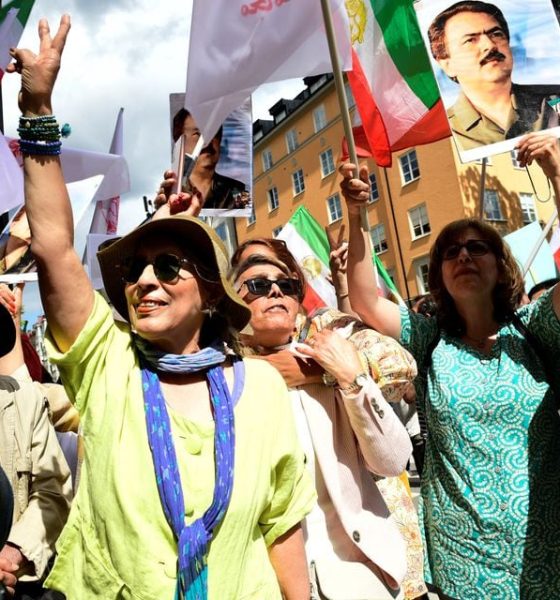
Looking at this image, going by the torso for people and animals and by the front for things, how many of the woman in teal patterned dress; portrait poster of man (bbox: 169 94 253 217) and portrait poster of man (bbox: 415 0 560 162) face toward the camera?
3

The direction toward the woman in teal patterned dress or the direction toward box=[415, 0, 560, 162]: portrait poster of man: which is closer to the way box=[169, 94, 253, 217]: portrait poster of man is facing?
the woman in teal patterned dress

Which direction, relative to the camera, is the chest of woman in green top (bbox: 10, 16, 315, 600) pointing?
toward the camera

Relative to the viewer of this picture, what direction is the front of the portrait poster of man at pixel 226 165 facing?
facing the viewer

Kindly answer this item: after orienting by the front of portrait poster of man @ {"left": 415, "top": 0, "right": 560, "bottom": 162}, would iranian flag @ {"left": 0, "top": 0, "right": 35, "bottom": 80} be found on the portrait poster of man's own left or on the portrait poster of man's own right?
on the portrait poster of man's own right

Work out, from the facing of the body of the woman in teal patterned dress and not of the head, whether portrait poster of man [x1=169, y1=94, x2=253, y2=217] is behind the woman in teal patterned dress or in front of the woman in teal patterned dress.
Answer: behind

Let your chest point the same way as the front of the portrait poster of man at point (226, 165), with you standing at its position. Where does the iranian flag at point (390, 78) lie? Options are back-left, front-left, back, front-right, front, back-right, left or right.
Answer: left

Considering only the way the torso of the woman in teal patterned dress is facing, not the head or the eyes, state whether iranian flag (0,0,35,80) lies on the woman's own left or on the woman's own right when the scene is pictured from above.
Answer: on the woman's own right

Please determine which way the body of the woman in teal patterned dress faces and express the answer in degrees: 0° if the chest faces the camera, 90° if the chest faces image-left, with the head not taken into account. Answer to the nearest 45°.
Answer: approximately 0°
